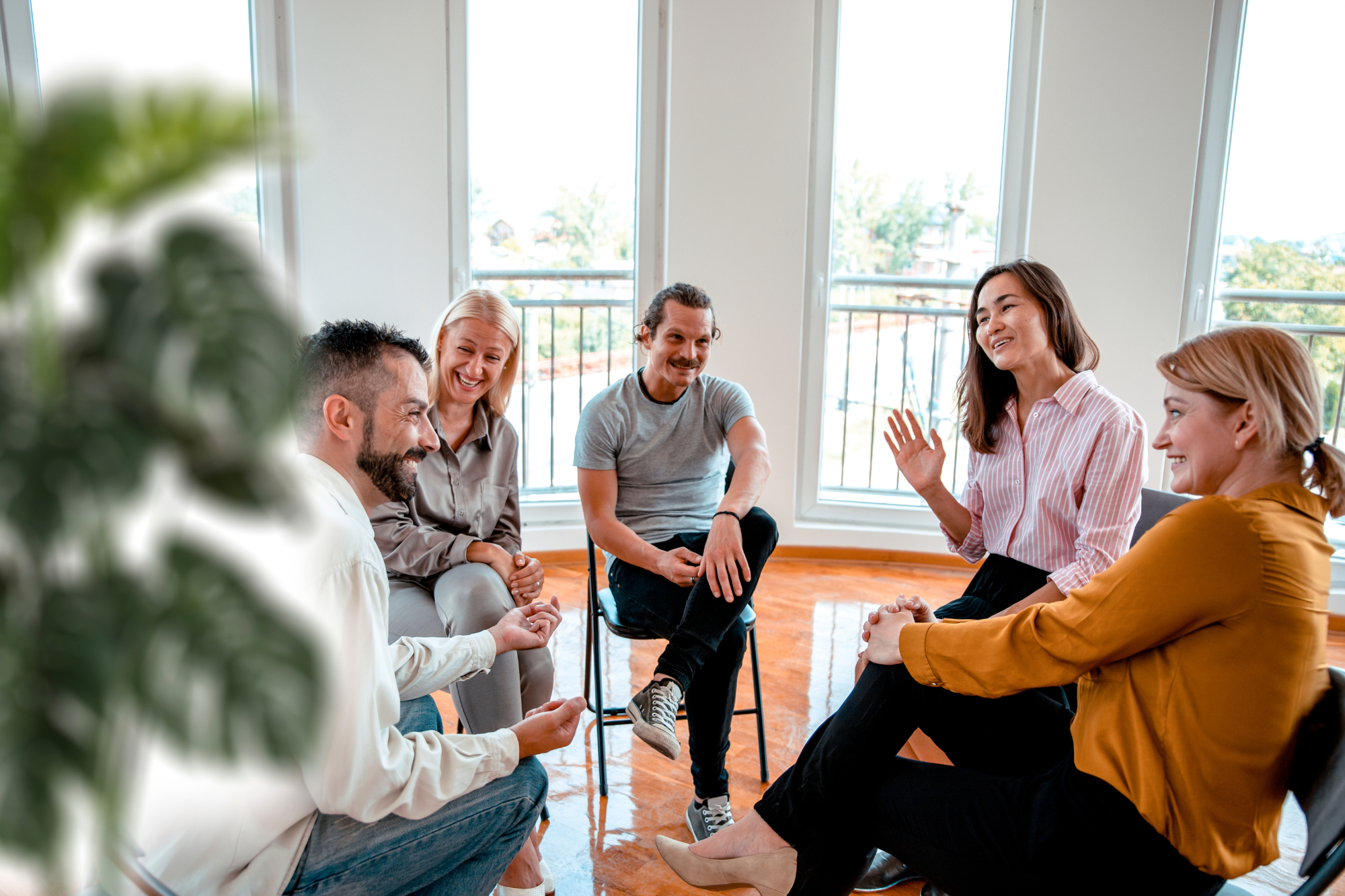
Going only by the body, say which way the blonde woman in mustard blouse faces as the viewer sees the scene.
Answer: to the viewer's left

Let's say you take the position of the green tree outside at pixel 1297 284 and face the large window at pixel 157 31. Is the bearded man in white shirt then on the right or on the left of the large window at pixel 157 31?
left

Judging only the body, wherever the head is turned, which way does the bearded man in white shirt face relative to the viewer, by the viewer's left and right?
facing to the right of the viewer

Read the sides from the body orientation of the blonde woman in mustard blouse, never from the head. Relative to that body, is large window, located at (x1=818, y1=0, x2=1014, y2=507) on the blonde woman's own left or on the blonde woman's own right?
on the blonde woman's own right

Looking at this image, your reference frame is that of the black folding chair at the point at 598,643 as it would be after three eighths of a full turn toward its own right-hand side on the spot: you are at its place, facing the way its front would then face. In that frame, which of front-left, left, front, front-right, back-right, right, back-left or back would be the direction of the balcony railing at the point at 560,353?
front-right

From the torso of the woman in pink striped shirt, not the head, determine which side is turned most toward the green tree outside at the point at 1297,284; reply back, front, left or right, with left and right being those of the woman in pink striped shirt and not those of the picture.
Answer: back

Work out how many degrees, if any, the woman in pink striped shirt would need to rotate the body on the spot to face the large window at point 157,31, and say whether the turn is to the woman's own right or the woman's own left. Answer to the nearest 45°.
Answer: approximately 45° to the woman's own right

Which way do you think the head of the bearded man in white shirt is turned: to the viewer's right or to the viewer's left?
to the viewer's right

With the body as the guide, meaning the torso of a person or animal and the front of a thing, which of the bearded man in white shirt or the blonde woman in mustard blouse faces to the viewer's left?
the blonde woman in mustard blouse

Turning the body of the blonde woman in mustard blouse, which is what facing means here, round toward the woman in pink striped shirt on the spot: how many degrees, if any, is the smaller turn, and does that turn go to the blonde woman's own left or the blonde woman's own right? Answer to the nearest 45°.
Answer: approximately 90° to the blonde woman's own right

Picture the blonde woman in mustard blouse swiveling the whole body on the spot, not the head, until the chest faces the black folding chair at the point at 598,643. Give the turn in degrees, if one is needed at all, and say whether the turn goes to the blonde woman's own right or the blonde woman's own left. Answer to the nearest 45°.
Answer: approximately 45° to the blonde woman's own right

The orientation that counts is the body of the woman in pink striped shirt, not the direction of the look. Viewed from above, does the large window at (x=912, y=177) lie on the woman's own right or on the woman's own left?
on the woman's own right
